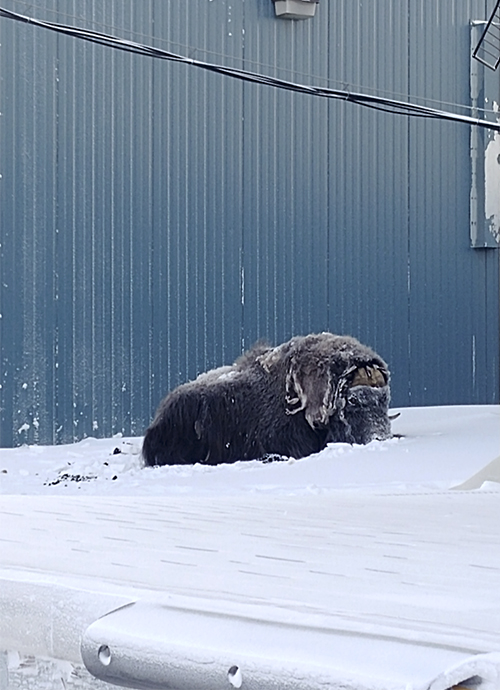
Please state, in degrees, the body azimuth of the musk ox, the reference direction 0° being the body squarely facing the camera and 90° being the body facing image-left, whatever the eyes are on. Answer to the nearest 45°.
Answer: approximately 270°

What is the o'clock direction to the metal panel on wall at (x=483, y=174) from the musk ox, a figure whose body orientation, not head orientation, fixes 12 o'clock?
The metal panel on wall is roughly at 10 o'clock from the musk ox.
